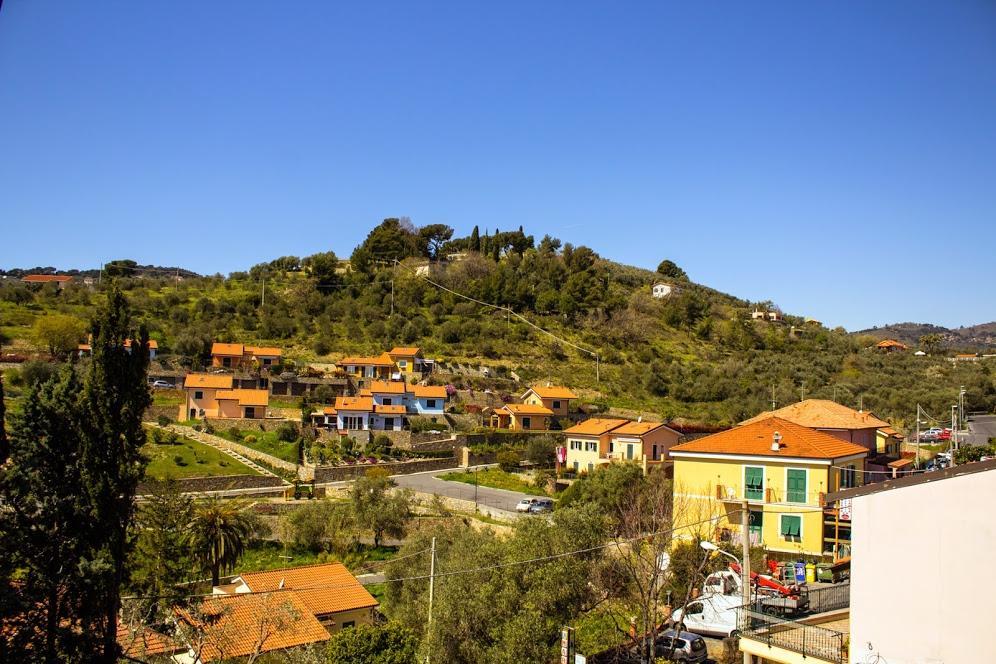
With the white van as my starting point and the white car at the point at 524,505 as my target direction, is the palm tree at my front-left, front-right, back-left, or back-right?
front-left

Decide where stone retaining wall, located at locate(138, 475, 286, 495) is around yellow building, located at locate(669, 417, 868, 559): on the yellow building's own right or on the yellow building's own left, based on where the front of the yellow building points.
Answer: on the yellow building's own right

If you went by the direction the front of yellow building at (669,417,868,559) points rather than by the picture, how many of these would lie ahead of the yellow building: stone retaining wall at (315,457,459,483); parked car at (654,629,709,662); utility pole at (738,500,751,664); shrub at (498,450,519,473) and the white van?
3

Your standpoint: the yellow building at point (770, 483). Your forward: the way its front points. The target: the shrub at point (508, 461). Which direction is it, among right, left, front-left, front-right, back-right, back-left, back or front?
back-right

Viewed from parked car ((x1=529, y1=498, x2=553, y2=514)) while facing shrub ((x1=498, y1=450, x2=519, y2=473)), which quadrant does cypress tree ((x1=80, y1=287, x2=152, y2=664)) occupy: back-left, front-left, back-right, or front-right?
back-left

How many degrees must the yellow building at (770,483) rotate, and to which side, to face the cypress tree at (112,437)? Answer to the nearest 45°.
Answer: approximately 45° to its right

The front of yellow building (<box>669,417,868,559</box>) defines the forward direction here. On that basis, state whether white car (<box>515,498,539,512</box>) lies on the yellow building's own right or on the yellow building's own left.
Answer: on the yellow building's own right

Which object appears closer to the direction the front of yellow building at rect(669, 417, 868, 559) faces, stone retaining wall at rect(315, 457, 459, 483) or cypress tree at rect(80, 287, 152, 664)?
the cypress tree

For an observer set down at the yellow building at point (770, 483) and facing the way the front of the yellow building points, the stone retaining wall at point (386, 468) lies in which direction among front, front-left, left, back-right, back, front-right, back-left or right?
back-right

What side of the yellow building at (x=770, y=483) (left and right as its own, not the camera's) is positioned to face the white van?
front

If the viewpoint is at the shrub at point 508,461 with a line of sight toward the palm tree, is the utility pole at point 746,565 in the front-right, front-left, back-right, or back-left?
front-left

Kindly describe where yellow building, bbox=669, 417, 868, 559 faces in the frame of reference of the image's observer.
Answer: facing the viewer

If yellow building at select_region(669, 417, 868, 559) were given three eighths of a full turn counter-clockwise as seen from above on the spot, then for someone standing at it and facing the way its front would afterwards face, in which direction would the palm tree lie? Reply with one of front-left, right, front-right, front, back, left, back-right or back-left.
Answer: back-left

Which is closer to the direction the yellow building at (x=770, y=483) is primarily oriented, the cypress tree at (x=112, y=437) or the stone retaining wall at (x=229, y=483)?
the cypress tree

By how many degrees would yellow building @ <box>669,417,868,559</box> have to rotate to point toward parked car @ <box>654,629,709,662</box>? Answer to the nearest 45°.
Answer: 0° — it already faces it
